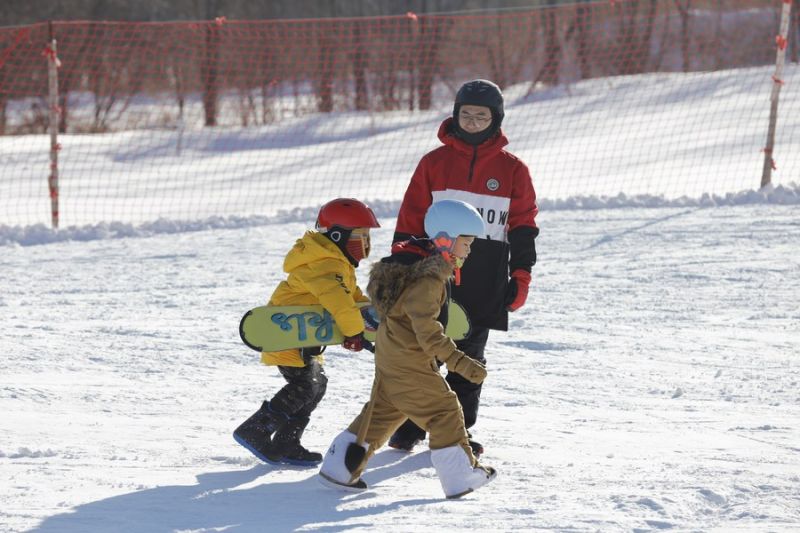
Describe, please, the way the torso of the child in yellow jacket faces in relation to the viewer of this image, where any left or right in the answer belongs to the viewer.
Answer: facing to the right of the viewer

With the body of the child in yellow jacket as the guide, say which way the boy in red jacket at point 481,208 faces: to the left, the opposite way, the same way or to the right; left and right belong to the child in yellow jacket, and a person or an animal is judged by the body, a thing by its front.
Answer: to the right

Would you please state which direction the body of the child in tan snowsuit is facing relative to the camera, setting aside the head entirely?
to the viewer's right

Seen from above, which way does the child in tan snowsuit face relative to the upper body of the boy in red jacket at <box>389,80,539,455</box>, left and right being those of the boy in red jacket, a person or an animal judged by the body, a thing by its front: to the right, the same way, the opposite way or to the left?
to the left

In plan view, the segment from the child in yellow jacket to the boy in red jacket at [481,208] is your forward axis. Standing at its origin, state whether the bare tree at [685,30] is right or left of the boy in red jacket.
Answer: left

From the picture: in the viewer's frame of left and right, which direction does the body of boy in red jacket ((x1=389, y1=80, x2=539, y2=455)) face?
facing the viewer

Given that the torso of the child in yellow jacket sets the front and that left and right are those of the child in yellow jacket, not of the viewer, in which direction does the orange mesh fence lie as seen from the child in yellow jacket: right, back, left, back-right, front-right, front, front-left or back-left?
left

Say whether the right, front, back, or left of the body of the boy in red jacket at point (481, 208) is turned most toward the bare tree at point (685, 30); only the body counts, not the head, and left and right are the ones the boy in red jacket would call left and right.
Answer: back

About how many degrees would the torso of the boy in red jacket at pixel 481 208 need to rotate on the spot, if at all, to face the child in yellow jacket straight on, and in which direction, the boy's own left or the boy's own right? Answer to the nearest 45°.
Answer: approximately 45° to the boy's own right

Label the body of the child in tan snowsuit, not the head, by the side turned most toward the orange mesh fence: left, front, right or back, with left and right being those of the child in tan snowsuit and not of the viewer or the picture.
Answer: left

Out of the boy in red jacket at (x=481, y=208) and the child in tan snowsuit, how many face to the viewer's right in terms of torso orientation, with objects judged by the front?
1

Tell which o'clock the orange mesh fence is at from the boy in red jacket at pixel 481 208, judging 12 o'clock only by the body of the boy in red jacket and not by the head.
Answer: The orange mesh fence is roughly at 6 o'clock from the boy in red jacket.

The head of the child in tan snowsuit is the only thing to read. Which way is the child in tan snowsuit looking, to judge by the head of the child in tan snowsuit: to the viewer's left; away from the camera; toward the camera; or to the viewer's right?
to the viewer's right
